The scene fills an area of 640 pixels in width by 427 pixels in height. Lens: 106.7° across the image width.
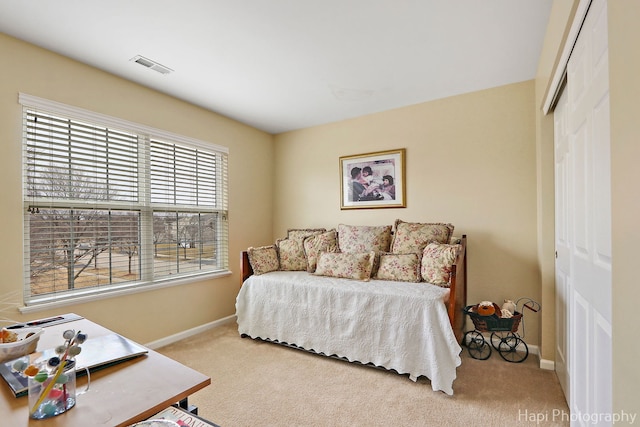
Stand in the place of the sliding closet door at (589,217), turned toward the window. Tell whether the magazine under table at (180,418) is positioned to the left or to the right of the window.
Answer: left

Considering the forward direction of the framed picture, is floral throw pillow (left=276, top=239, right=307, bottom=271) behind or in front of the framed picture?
in front

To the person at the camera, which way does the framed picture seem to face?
facing the viewer and to the left of the viewer

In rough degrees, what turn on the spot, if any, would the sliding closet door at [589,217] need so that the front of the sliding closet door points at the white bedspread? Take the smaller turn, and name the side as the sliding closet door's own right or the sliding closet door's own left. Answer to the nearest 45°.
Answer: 0° — it already faces it

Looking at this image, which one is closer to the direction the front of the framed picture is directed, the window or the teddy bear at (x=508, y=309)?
the window

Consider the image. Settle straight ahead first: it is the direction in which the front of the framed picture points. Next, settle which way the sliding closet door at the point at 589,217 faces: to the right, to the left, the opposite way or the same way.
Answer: to the right

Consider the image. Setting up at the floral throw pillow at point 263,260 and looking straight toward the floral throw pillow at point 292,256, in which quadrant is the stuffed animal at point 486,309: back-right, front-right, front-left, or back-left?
front-right

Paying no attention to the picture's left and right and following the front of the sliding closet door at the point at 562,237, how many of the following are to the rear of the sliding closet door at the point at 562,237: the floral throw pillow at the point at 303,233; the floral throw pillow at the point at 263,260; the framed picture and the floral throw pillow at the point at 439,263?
0

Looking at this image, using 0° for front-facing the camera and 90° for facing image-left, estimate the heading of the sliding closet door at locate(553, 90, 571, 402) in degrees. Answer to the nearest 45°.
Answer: approximately 90°

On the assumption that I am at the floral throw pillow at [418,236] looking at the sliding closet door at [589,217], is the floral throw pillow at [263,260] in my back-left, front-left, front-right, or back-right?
back-right

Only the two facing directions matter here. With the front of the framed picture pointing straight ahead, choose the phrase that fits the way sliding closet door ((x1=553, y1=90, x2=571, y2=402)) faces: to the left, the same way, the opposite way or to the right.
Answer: to the right

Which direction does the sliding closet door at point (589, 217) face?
to the viewer's left

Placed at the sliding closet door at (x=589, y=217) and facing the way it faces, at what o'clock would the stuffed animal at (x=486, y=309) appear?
The stuffed animal is roughly at 2 o'clock from the sliding closet door.

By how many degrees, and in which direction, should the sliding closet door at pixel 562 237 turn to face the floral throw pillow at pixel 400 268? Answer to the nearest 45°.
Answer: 0° — it already faces it

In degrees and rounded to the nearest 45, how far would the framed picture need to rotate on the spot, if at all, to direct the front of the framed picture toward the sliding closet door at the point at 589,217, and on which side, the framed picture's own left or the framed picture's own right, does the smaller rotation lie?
approximately 90° to the framed picture's own left

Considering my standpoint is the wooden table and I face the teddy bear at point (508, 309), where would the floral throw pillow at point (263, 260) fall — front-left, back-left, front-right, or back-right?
front-left
